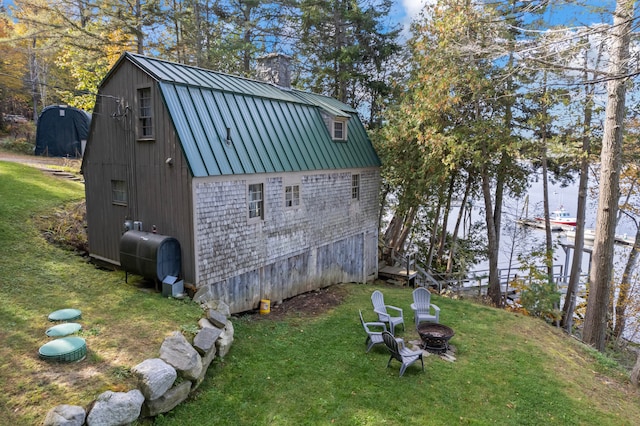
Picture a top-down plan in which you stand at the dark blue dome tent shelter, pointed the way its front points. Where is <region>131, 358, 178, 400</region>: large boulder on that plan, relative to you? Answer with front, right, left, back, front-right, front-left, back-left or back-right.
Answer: front

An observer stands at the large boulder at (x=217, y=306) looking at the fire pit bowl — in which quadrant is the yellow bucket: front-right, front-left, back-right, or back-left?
front-left

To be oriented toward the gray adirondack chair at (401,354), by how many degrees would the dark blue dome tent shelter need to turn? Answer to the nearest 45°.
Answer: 0° — it already faces it

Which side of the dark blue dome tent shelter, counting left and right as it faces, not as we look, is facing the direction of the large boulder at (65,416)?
front

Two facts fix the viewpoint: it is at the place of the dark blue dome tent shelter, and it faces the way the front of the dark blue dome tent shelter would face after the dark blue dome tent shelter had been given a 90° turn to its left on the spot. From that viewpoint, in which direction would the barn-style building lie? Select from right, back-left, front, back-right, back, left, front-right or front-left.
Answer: right

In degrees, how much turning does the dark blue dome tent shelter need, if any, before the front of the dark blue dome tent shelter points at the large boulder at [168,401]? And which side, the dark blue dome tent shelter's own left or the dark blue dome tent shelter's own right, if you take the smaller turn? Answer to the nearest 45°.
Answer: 0° — it already faces it

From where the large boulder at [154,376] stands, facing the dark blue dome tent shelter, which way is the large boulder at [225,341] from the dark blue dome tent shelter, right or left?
right

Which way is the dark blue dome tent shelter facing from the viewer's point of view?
toward the camera

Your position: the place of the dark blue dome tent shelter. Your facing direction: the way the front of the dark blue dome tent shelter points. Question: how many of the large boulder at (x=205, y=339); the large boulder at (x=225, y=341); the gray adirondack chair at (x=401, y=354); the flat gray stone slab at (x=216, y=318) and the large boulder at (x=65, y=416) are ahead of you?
5

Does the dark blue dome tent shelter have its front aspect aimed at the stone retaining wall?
yes

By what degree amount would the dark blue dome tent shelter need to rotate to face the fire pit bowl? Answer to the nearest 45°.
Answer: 0° — it already faces it

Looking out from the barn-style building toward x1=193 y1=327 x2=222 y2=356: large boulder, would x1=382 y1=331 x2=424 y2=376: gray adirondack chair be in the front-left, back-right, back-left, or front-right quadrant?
front-left

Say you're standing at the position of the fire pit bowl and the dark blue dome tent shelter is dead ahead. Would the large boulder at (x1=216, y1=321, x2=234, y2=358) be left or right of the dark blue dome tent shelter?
left

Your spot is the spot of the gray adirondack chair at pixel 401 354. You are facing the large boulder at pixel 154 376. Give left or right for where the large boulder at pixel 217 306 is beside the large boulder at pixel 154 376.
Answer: right

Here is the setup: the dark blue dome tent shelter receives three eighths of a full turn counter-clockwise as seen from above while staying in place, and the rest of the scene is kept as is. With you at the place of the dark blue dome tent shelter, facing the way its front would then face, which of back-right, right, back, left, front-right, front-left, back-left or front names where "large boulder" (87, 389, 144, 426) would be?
back-right

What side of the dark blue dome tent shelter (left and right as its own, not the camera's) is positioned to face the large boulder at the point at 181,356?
front

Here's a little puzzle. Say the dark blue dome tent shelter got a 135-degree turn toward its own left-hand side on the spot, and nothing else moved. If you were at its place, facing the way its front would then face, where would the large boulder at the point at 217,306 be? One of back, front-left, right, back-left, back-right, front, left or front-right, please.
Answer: back-right
